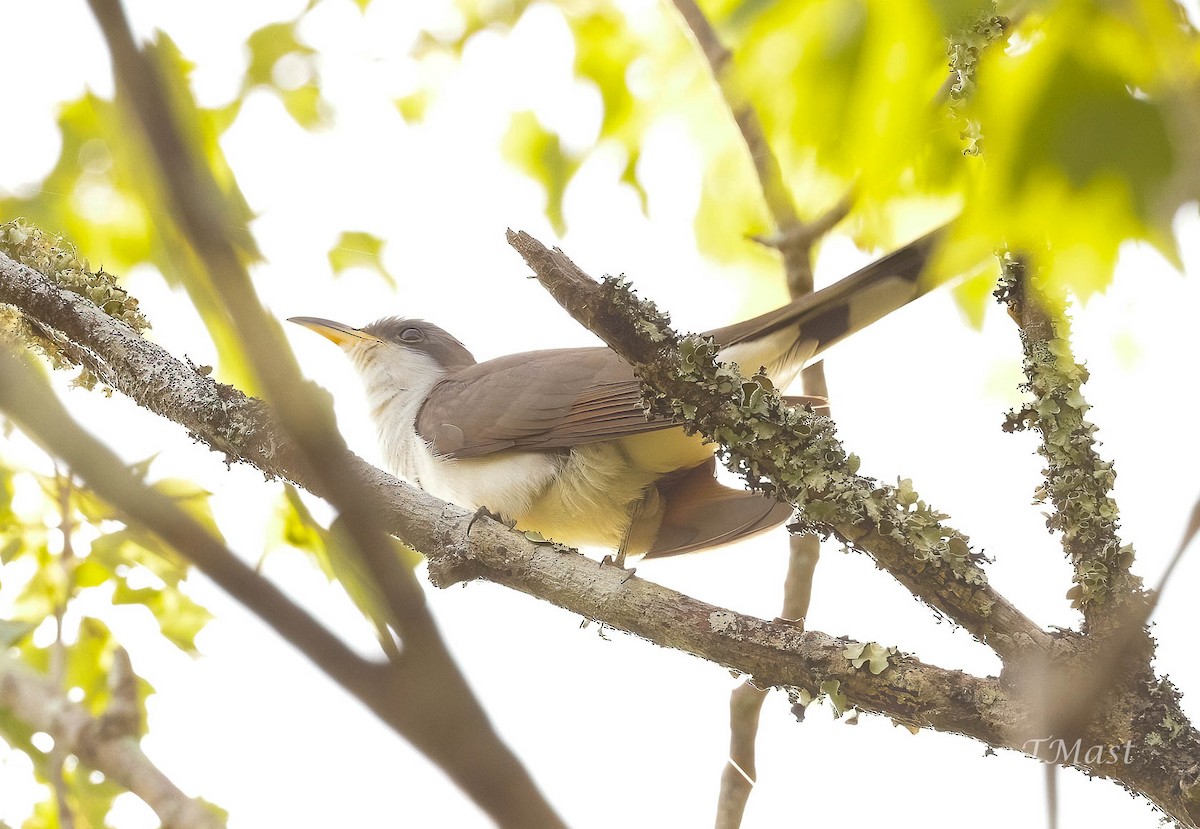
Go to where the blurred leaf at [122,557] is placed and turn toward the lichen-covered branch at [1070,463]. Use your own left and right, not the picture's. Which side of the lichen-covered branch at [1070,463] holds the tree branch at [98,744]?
right

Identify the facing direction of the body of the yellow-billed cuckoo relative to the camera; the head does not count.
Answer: to the viewer's left
